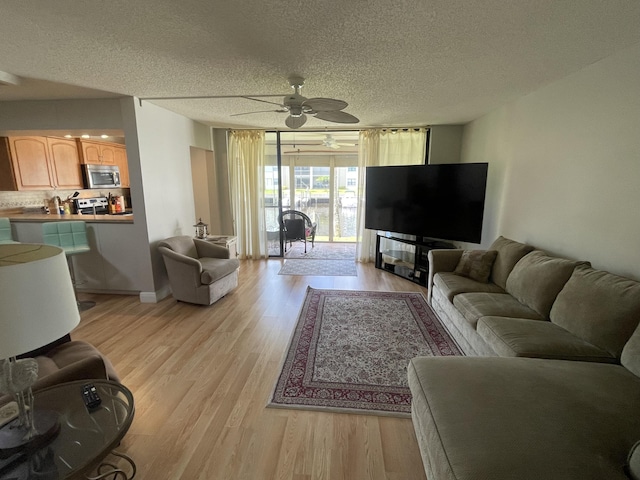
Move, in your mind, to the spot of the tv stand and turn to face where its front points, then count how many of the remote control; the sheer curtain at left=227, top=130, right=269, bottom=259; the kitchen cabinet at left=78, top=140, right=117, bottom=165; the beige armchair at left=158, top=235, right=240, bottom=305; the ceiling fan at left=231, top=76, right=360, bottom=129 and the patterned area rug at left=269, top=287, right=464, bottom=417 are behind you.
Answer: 0

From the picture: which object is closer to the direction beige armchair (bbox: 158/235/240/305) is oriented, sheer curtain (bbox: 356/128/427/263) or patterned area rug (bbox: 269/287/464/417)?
the patterned area rug

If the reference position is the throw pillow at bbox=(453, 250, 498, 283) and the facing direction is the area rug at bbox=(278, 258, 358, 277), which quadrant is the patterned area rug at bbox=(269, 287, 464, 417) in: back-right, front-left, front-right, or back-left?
front-left

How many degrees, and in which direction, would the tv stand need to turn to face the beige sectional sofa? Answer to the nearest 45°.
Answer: approximately 45° to its left

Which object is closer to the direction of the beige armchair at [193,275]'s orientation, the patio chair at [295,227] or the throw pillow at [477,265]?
the throw pillow

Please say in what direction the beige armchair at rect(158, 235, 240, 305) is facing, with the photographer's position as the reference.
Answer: facing the viewer and to the right of the viewer

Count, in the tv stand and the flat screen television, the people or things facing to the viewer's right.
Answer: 0

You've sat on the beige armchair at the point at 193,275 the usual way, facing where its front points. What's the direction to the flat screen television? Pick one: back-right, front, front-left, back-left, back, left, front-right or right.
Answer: front-left

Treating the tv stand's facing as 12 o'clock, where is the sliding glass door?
The sliding glass door is roughly at 3 o'clock from the tv stand.

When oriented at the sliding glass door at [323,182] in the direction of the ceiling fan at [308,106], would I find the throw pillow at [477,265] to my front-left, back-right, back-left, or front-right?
front-left

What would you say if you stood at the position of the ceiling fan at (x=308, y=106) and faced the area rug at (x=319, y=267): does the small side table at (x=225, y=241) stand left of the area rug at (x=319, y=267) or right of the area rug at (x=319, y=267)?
left

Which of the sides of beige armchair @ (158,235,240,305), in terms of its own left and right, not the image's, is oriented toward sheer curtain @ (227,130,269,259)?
left

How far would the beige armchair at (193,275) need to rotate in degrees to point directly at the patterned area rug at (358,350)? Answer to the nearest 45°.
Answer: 0° — it already faces it

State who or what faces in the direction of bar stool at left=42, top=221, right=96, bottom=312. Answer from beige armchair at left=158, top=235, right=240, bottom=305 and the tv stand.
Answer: the tv stand

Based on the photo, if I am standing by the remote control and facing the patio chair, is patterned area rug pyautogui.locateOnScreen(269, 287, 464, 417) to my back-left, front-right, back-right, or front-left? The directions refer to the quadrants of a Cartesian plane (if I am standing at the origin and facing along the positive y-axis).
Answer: front-right

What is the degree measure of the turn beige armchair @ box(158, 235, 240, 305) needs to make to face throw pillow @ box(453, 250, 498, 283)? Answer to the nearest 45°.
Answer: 0° — it already faces it

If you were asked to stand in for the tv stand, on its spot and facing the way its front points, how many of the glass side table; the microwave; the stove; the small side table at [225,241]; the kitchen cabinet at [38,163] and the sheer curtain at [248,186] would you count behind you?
0

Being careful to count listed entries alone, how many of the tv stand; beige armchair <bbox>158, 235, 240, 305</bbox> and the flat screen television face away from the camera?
0

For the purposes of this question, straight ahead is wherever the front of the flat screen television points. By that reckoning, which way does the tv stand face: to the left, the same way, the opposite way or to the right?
the same way

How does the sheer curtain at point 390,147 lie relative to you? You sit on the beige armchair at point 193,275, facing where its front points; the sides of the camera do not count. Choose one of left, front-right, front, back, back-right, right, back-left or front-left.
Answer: front-left

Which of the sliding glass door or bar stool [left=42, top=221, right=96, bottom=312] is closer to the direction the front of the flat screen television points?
the bar stool

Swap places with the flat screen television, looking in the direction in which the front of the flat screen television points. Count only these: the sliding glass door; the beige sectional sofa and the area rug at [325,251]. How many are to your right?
2

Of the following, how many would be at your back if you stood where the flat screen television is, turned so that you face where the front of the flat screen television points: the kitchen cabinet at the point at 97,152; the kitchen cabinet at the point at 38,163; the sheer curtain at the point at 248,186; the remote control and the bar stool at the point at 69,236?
0

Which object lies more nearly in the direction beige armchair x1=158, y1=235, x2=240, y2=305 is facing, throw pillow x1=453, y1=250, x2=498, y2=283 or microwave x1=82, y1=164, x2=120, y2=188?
the throw pillow

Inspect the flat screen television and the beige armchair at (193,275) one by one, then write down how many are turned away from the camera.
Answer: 0
